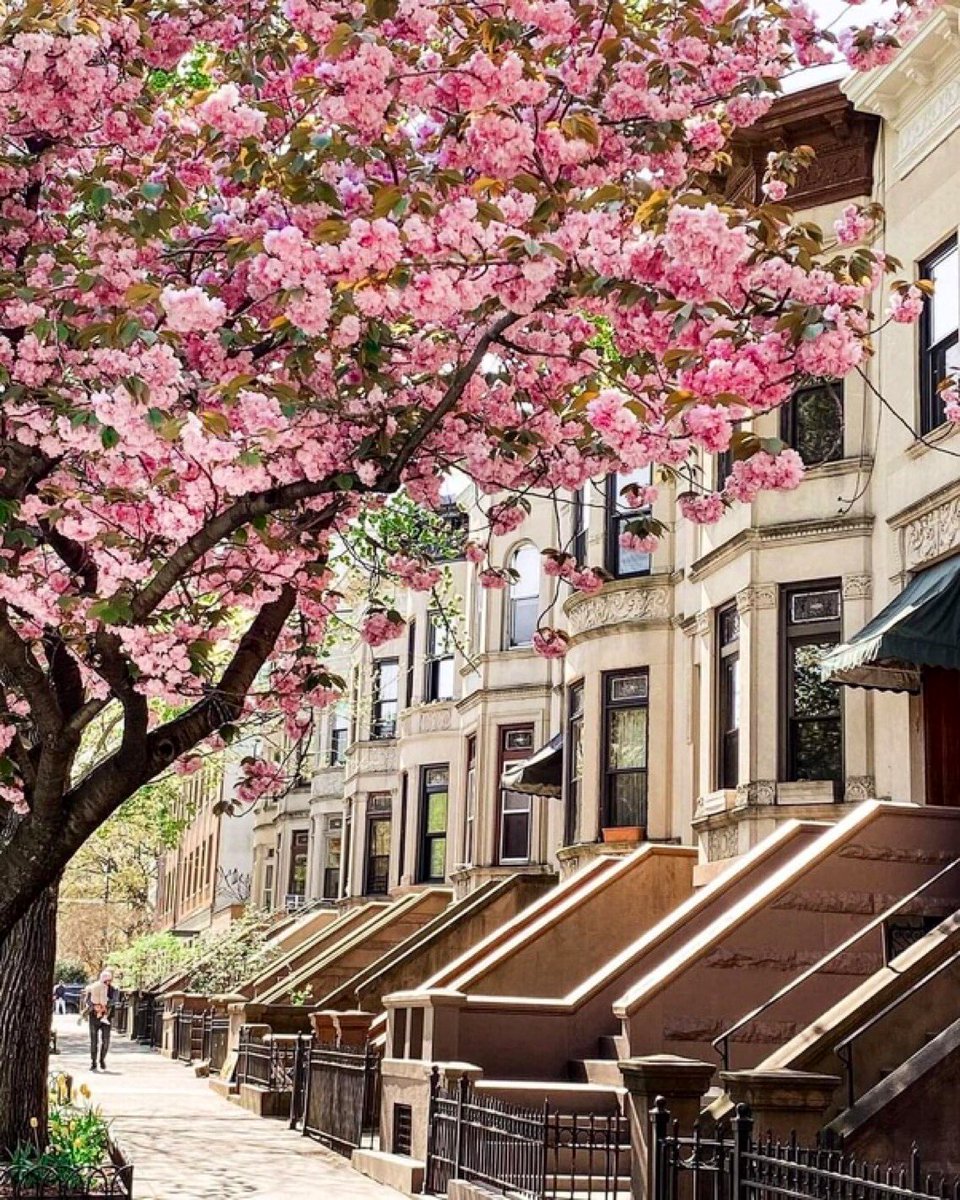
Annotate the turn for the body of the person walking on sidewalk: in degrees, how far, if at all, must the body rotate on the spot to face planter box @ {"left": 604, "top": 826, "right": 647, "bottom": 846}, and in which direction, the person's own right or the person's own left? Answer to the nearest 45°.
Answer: approximately 45° to the person's own left

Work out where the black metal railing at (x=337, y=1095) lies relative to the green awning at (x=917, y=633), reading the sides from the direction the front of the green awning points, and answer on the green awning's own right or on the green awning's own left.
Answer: on the green awning's own right

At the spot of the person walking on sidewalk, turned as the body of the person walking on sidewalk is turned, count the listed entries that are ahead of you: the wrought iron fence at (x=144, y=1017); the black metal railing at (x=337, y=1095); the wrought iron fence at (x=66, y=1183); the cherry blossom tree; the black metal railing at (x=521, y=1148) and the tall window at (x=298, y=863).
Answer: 4

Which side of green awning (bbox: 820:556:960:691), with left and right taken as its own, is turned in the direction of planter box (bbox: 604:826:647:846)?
right

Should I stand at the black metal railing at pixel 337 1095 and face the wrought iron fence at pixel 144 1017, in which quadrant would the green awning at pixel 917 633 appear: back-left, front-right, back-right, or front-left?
back-right

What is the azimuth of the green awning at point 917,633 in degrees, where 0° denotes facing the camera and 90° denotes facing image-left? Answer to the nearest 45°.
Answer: approximately 45°

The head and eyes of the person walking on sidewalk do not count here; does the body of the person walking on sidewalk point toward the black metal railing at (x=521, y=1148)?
yes

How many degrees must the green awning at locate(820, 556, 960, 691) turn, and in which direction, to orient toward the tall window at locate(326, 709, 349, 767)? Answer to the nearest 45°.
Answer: approximately 90° to its right

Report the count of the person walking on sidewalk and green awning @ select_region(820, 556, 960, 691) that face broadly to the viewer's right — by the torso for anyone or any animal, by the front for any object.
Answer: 0

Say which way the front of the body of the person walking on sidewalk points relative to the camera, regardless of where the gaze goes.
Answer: toward the camera

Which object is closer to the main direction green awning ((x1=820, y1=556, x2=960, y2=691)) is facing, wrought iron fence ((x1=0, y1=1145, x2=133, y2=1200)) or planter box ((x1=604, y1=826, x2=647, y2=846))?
the wrought iron fence

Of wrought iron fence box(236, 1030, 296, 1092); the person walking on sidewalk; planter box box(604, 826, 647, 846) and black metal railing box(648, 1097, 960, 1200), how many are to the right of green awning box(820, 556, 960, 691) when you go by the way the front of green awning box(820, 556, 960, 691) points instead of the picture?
3

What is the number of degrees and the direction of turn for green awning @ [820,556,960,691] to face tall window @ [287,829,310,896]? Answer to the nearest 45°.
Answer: approximately 90° to its right

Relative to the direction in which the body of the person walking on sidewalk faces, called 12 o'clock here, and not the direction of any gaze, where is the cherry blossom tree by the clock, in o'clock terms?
The cherry blossom tree is roughly at 12 o'clock from the person walking on sidewalk.

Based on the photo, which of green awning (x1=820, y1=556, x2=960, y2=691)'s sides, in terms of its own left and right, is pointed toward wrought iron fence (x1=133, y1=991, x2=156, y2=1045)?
right

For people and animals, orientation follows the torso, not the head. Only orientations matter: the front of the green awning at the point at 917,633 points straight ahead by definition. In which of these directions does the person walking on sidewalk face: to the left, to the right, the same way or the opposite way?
to the left

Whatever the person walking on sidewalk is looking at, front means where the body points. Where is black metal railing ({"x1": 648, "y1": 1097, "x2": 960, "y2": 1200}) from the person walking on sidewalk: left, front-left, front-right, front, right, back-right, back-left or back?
front
